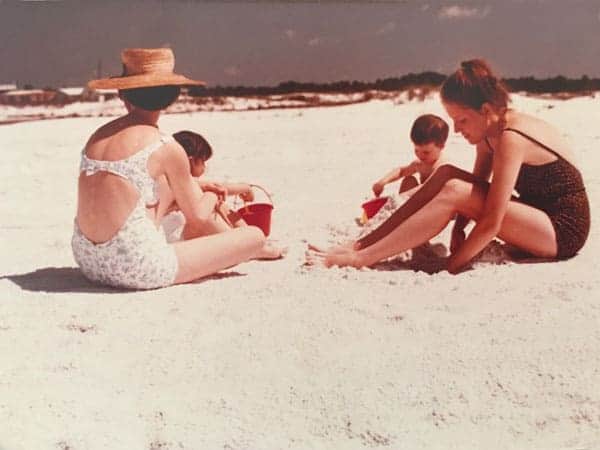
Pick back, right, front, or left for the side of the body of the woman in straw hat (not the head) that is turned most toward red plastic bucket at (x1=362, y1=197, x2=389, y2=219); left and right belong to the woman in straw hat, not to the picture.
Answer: front

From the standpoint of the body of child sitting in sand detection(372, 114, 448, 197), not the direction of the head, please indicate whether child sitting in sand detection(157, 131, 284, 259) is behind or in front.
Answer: in front

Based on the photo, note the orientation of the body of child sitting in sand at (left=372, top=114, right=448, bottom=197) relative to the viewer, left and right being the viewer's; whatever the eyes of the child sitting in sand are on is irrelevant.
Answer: facing the viewer and to the left of the viewer

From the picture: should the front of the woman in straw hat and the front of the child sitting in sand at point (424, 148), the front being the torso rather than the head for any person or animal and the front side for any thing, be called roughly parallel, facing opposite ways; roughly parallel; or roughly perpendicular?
roughly parallel, facing opposite ways

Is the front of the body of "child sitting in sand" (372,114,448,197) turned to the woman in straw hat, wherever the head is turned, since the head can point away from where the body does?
yes

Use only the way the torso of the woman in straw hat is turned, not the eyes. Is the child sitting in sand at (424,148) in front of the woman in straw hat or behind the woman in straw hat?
in front

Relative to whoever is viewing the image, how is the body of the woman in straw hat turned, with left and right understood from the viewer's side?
facing away from the viewer and to the right of the viewer
